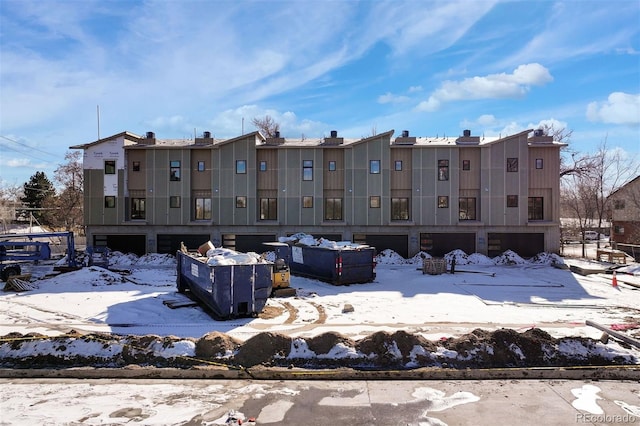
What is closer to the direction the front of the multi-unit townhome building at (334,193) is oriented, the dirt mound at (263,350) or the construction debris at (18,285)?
the dirt mound

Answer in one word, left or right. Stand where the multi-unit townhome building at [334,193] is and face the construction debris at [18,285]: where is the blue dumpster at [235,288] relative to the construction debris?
left

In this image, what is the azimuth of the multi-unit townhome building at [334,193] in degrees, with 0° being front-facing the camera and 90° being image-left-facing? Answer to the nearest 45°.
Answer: approximately 0°

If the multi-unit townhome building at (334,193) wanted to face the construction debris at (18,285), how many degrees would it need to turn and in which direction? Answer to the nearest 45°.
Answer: approximately 45° to its right

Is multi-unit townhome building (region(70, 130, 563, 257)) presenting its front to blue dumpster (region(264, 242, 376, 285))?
yes

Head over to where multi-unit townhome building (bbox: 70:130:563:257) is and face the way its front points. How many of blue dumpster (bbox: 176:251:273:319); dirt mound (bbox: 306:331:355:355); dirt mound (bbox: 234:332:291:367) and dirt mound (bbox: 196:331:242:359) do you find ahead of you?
4

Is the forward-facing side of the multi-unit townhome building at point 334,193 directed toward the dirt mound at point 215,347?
yes

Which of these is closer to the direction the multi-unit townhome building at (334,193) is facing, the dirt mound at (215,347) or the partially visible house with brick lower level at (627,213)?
the dirt mound

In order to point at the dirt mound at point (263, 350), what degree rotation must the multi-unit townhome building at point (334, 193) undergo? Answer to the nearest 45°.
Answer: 0° — it already faces it

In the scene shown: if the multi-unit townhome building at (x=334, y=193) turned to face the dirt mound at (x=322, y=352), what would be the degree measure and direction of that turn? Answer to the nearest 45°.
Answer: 0° — it already faces it

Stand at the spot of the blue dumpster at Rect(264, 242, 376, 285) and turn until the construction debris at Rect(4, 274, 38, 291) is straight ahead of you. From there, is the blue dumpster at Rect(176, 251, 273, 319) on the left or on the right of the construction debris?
left

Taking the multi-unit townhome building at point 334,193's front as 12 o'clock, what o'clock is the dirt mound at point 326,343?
The dirt mound is roughly at 12 o'clock from the multi-unit townhome building.

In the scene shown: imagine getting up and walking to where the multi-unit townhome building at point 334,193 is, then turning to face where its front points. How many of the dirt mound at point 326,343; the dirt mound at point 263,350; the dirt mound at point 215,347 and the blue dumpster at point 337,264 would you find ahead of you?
4
